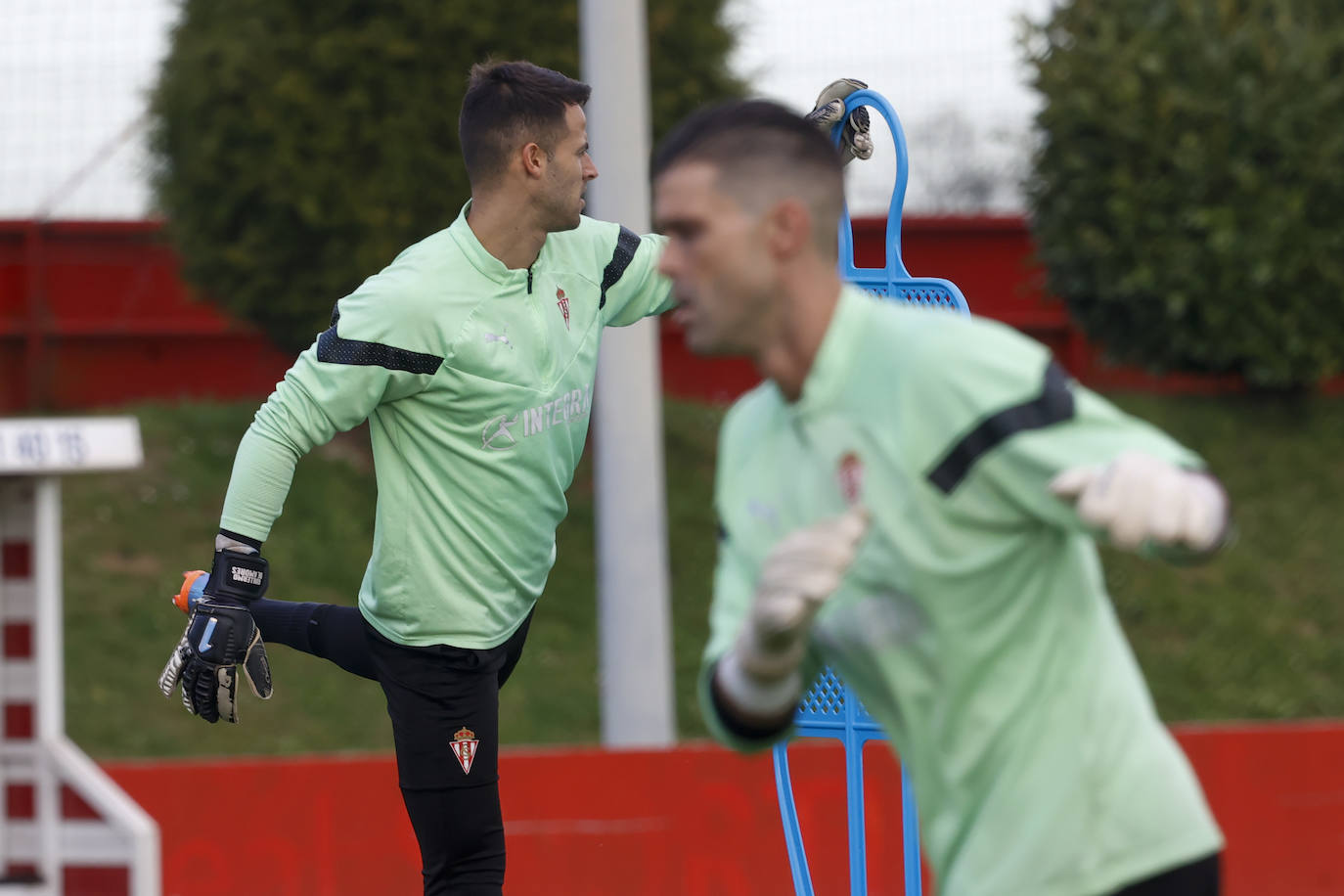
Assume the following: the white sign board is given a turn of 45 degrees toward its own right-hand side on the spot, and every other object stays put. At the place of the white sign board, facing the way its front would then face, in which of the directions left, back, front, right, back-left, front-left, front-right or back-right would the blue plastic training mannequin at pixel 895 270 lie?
left

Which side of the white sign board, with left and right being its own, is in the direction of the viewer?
front

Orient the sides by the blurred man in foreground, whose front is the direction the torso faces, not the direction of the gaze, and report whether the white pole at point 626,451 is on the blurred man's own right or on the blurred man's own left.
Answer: on the blurred man's own right

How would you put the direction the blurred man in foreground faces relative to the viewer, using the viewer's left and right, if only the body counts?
facing the viewer and to the left of the viewer

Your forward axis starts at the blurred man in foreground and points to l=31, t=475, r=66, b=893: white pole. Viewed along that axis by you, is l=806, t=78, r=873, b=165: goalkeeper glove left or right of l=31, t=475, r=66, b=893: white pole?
right

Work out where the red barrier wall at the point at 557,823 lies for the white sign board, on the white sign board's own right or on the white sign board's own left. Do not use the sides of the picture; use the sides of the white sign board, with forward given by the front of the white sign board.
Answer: on the white sign board's own left

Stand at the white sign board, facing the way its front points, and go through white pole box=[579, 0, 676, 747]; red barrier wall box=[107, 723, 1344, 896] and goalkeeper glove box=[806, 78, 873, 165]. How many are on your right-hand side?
0

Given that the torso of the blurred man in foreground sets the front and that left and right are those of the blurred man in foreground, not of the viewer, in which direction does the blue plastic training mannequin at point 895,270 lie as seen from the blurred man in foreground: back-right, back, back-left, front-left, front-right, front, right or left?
back-right

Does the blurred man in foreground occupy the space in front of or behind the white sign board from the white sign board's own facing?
in front

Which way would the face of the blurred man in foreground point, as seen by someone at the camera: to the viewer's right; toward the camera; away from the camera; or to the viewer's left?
to the viewer's left

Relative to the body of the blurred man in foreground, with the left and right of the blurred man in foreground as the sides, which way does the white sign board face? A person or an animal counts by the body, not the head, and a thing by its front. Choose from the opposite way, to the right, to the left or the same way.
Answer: to the left

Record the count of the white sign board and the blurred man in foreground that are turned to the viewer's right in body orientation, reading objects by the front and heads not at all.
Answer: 0

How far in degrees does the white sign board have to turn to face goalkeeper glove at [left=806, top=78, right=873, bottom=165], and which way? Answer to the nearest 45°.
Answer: approximately 45° to its left
